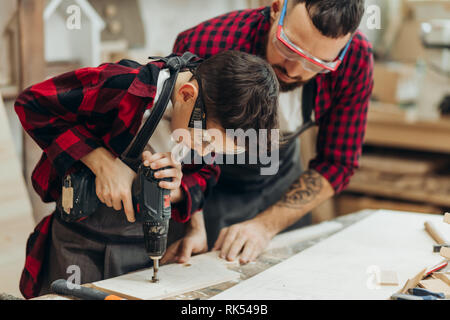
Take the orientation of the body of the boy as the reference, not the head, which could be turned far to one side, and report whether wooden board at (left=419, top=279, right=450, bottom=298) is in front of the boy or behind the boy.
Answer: in front

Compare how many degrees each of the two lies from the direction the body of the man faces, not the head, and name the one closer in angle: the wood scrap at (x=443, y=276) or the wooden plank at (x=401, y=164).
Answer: the wood scrap

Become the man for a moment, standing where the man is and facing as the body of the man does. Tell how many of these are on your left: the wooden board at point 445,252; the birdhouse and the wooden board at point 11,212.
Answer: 1

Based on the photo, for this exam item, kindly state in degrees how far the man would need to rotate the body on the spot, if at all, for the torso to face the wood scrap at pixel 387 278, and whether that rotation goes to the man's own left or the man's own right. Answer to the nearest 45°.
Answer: approximately 45° to the man's own left

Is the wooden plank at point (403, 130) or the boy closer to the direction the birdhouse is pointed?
the boy

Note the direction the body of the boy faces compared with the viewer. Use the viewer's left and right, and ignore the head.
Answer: facing the viewer and to the right of the viewer

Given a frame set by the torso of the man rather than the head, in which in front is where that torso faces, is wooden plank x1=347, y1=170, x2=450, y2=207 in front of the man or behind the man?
behind

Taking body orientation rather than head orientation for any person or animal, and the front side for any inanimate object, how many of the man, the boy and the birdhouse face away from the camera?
0

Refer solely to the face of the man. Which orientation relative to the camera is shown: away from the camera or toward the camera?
toward the camera

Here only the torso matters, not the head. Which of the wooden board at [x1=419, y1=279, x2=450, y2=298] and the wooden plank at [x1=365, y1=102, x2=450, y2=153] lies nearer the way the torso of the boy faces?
the wooden board

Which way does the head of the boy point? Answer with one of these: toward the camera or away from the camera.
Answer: toward the camera

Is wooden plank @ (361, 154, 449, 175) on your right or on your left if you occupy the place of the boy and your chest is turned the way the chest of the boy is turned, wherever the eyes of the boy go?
on your left

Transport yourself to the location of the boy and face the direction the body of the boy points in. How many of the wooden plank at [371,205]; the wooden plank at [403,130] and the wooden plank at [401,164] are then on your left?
3

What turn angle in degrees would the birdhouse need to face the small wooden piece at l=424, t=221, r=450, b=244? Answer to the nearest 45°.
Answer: approximately 45° to its left

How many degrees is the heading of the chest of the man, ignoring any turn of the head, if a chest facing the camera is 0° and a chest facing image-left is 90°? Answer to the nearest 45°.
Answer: approximately 45°

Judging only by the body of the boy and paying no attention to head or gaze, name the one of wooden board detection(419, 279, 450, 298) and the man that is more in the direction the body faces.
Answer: the wooden board

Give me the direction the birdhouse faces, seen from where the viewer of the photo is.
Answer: facing the viewer

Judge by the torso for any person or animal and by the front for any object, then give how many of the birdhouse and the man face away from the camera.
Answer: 0
